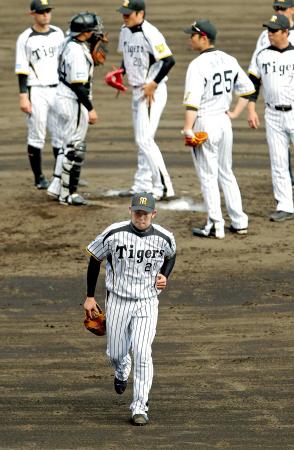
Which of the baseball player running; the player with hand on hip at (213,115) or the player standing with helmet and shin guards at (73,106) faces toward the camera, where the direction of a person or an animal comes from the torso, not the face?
the baseball player running

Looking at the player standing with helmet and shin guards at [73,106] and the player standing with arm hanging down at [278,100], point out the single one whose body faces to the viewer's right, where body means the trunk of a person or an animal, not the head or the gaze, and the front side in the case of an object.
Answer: the player standing with helmet and shin guards at [73,106]

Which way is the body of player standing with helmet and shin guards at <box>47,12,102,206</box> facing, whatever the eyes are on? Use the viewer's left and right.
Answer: facing to the right of the viewer

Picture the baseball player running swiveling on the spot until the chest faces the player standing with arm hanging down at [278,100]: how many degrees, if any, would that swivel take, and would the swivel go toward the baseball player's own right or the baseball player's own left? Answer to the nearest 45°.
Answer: approximately 180°

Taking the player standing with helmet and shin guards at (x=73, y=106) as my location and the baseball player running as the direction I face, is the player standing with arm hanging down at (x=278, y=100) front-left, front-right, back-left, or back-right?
front-left

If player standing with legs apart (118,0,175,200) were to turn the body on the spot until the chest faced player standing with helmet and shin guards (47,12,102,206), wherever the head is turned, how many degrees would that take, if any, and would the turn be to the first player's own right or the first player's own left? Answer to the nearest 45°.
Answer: approximately 45° to the first player's own right

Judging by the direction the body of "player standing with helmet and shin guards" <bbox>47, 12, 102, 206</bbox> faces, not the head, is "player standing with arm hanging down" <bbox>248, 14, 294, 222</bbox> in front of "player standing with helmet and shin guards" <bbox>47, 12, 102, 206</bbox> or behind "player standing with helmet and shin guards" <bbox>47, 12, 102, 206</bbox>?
in front

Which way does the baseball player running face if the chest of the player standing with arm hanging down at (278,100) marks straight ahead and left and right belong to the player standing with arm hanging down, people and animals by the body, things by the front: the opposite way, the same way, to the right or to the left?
the same way

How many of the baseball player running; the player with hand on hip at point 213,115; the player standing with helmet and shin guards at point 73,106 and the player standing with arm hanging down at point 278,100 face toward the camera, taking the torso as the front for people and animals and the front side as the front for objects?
2

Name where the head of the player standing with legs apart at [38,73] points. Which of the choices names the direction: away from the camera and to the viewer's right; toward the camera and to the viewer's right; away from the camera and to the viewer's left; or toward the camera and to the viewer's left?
toward the camera and to the viewer's right

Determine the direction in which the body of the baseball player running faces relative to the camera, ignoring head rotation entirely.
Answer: toward the camera

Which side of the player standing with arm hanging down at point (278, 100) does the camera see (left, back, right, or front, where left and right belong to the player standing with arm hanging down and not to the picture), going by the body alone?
front

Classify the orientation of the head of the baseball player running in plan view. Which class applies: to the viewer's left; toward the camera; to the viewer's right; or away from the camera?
toward the camera
